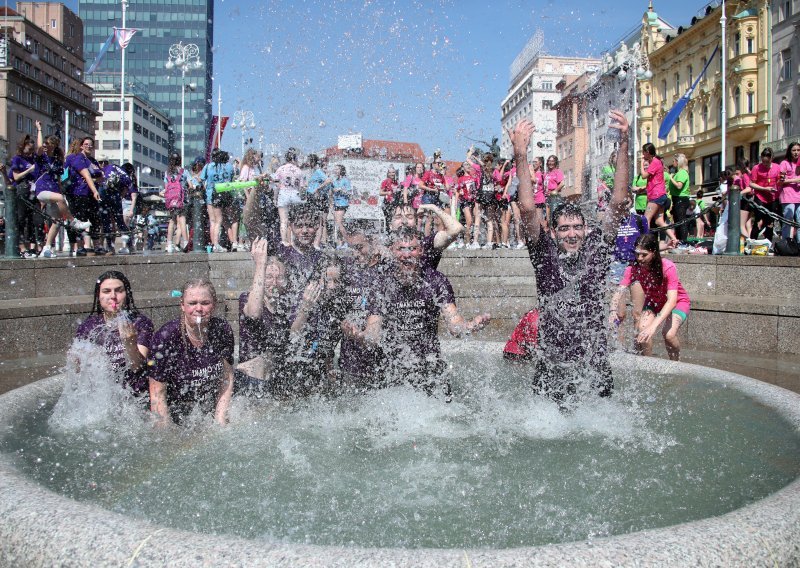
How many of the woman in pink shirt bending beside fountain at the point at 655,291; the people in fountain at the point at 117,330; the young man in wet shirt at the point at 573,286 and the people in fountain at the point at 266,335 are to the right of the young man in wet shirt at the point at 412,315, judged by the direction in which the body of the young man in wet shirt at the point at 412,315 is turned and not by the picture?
2

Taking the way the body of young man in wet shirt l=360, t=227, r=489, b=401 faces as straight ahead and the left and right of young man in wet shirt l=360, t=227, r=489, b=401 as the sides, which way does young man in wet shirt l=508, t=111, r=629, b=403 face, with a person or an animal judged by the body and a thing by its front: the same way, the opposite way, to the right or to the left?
the same way

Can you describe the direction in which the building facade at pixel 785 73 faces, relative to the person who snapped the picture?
facing the viewer and to the left of the viewer

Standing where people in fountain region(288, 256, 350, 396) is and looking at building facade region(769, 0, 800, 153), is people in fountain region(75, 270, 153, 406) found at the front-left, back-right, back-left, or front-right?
back-left

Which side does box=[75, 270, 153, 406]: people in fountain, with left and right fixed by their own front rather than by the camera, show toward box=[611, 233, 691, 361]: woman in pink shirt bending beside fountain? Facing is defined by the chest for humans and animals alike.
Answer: left

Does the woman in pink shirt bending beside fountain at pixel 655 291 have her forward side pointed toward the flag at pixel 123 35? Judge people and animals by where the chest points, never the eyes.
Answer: no

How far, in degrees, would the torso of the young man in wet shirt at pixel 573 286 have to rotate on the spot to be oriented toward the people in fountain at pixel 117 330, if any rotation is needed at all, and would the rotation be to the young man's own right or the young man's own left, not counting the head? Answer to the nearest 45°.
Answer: approximately 90° to the young man's own right

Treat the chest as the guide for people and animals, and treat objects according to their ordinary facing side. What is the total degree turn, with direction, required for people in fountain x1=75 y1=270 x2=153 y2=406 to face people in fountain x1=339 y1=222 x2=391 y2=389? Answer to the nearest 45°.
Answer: approximately 90° to their left

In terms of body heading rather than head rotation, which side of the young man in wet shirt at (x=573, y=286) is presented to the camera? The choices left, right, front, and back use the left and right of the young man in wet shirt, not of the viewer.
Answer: front

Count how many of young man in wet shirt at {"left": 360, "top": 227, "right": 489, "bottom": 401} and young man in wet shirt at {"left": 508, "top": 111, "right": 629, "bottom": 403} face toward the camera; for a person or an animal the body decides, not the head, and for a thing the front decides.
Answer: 2

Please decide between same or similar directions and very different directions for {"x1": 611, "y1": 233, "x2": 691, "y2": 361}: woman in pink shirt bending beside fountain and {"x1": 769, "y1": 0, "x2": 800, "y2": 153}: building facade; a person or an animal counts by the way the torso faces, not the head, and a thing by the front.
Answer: same or similar directions

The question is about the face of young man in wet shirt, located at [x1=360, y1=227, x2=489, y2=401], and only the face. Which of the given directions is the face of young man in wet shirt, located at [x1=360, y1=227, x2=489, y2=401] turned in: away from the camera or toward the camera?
toward the camera

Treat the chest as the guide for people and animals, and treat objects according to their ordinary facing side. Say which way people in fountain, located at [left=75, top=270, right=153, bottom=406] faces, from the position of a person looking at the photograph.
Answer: facing the viewer

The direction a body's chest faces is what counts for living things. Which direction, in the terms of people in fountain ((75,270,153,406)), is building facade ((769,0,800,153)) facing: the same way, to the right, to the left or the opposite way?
to the right

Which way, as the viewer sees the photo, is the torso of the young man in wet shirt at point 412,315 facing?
toward the camera

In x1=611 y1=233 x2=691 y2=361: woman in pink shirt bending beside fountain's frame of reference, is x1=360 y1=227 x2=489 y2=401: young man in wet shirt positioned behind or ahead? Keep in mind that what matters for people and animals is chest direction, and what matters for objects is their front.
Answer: ahead
